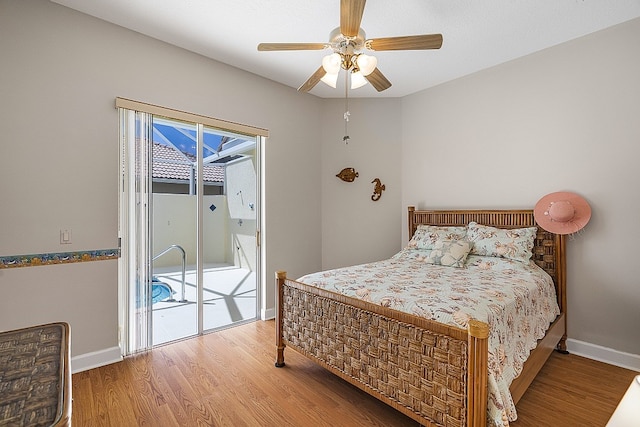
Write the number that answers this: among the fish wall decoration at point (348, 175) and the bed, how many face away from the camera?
0

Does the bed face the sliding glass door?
no

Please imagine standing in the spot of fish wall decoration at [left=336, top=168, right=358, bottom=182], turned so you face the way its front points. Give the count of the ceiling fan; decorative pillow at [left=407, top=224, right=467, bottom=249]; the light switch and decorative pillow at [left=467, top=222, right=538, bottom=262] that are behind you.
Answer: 0

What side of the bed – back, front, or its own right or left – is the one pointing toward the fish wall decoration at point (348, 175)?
right

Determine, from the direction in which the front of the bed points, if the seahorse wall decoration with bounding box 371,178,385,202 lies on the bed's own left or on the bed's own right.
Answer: on the bed's own right

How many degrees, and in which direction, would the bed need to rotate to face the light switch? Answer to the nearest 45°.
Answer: approximately 45° to its right

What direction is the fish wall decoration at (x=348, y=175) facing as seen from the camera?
to the viewer's left

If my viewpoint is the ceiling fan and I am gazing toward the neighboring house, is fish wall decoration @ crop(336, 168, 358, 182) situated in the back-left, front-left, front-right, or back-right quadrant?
front-right
